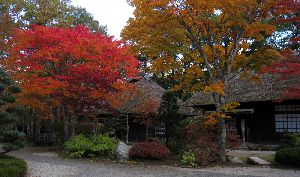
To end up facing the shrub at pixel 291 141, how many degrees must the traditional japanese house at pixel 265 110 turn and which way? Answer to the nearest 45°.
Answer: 0° — it already faces it

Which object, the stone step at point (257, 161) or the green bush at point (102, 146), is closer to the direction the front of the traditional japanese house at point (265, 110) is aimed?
the stone step

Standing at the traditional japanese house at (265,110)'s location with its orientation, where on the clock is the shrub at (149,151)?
The shrub is roughly at 1 o'clock from the traditional japanese house.

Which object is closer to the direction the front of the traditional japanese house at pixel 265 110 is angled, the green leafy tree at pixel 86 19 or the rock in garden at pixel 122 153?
the rock in garden

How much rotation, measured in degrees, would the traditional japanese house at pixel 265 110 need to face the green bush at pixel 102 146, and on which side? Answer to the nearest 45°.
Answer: approximately 45° to its right

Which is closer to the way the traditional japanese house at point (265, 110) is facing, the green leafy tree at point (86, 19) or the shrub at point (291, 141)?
the shrub

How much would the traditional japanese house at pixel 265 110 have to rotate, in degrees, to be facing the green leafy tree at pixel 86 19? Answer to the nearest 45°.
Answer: approximately 135° to its right

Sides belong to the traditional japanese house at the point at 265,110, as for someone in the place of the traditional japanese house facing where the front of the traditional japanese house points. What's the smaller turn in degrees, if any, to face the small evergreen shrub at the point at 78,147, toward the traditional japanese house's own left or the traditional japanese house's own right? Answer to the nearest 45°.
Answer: approximately 45° to the traditional japanese house's own right

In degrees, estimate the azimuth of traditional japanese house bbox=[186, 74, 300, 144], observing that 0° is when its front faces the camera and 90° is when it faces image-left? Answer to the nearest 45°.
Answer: approximately 0°
